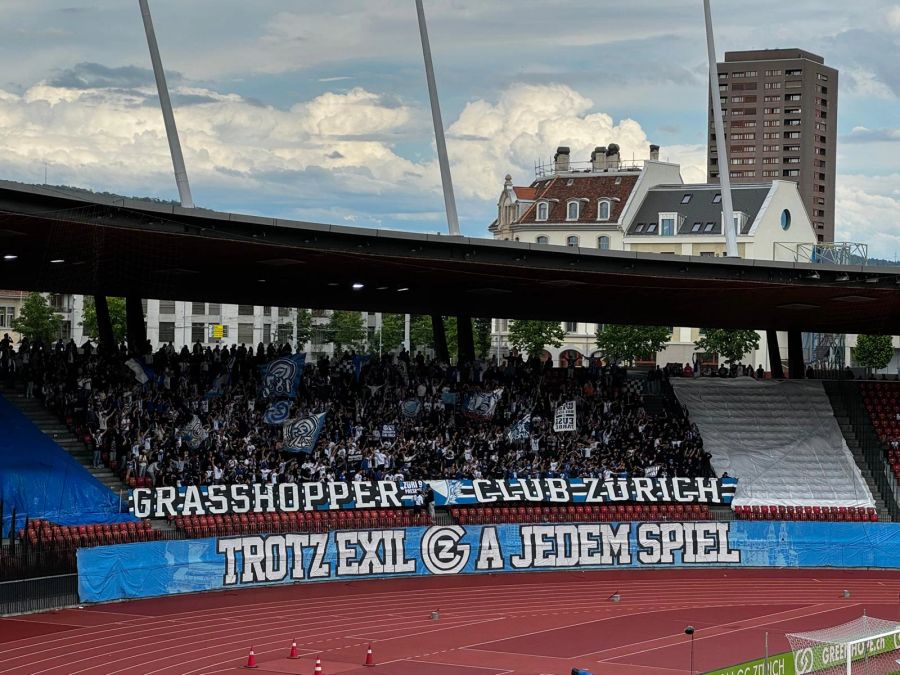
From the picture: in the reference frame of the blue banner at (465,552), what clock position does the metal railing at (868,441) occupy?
The metal railing is roughly at 8 o'clock from the blue banner.

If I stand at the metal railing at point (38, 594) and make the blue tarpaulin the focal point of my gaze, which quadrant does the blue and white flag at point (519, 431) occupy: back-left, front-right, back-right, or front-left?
front-right

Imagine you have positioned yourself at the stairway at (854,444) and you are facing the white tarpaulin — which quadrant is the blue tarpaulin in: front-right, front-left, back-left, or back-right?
front-left

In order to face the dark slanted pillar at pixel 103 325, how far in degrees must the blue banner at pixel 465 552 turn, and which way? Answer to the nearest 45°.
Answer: approximately 135° to its right

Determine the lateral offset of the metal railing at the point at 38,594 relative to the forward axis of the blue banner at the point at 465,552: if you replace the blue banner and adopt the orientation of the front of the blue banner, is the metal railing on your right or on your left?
on your right

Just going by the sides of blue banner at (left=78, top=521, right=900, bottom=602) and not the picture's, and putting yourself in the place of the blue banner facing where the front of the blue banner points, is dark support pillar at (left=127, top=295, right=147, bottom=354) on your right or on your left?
on your right

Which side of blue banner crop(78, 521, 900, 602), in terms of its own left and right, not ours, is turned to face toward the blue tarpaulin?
right

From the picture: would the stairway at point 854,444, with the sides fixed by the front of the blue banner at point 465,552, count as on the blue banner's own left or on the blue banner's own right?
on the blue banner's own left

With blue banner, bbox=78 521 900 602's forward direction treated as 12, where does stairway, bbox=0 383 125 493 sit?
The stairway is roughly at 3 o'clock from the blue banner.

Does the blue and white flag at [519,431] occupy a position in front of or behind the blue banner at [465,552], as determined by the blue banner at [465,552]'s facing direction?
behind

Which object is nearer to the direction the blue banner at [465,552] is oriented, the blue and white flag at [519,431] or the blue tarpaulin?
the blue tarpaulin

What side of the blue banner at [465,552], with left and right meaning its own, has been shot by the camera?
front
